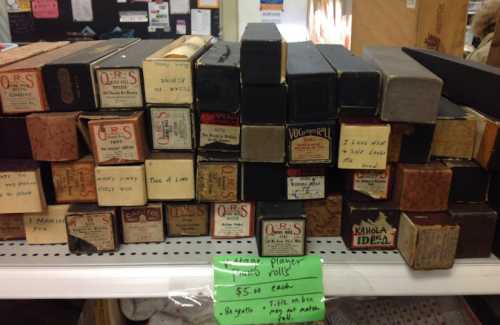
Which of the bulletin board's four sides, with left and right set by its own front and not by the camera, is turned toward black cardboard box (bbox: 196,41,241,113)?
front

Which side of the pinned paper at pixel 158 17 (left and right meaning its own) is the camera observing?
front

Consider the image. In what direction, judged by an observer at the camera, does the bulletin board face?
facing the viewer

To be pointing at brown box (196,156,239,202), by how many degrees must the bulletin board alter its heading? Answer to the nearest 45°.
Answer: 0° — it already faces it

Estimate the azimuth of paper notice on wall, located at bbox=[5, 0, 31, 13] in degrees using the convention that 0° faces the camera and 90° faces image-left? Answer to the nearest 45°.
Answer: approximately 0°

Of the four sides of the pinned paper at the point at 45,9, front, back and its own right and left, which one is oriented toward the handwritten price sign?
front

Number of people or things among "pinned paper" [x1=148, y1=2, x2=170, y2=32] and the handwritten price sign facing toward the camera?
2

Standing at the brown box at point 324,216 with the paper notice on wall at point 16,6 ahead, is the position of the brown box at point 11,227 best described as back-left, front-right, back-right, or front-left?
front-left

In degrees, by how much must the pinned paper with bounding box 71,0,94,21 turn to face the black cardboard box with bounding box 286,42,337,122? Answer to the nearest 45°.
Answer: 0° — it already faces it

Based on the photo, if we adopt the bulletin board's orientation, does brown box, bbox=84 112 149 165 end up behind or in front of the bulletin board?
in front

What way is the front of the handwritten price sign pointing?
toward the camera

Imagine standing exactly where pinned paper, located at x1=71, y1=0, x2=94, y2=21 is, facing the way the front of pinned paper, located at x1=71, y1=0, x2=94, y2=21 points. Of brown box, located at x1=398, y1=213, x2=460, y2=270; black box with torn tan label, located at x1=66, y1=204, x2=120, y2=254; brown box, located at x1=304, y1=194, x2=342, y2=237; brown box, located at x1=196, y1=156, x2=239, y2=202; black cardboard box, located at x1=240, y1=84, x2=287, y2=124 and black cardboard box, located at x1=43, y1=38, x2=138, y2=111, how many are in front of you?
6

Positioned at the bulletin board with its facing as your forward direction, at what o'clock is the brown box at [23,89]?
The brown box is roughly at 12 o'clock from the bulletin board.
